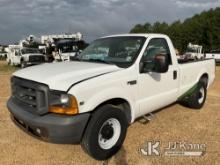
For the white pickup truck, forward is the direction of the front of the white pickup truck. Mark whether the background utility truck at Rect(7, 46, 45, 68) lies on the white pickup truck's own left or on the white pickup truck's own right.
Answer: on the white pickup truck's own right

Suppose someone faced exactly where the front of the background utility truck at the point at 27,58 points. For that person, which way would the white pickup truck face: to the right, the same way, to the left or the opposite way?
to the right

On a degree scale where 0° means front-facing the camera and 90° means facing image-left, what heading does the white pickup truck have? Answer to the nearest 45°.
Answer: approximately 45°

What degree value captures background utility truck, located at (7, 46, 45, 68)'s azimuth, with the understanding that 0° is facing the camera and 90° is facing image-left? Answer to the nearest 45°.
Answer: approximately 315°
